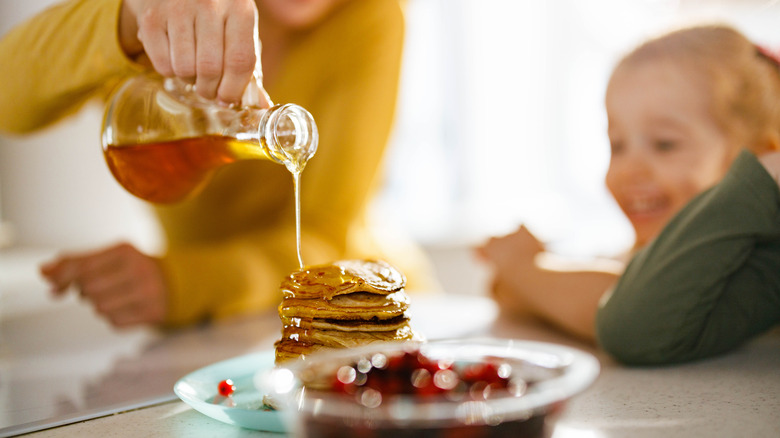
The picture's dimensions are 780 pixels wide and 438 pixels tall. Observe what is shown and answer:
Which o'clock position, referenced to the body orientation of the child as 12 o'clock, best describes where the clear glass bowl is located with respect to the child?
The clear glass bowl is roughly at 11 o'clock from the child.

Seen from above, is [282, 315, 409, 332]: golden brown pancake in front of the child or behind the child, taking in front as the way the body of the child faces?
in front

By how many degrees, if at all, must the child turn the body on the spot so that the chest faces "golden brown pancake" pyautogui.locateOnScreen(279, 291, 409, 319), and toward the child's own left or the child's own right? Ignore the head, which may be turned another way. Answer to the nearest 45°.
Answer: approximately 45° to the child's own left

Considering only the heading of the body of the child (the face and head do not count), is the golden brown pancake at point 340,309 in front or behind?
in front

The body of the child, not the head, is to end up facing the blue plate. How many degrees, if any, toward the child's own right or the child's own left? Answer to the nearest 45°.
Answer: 0° — they already face it

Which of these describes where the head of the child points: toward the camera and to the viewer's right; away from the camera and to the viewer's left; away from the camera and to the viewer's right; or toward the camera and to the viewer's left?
toward the camera and to the viewer's left

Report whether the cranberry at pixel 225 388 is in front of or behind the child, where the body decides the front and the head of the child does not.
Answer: in front

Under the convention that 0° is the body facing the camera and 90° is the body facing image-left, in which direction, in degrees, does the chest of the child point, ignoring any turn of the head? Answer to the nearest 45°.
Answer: approximately 45°
